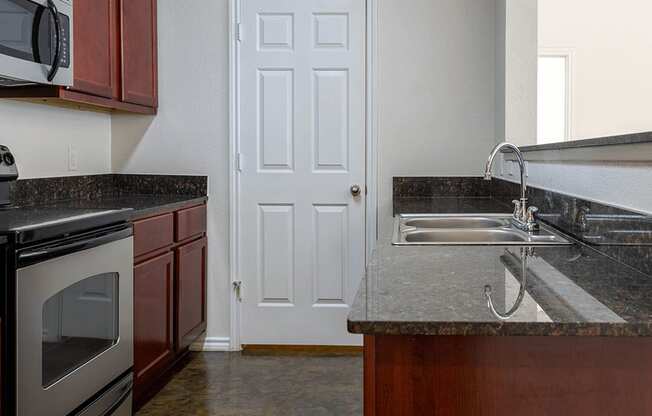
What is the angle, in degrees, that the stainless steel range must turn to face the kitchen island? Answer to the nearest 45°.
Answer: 0° — it already faces it

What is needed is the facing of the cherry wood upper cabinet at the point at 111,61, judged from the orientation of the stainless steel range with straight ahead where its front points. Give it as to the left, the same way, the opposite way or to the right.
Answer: the same way

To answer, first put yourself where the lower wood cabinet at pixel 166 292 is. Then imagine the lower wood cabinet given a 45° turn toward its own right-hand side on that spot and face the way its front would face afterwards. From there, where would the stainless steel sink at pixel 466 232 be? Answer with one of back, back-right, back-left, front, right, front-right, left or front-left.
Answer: front-left

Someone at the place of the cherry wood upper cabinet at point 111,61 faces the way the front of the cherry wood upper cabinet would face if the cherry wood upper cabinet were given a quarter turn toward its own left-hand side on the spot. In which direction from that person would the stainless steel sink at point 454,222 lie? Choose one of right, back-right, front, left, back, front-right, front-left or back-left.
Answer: right

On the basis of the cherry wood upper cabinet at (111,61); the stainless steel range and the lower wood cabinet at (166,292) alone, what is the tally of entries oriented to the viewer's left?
0

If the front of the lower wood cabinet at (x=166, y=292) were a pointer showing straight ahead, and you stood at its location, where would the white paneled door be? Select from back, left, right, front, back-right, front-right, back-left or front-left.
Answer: left

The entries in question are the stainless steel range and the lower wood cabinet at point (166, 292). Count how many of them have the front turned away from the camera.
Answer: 0

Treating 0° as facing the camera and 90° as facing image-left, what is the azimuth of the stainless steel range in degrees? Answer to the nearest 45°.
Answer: approximately 315°

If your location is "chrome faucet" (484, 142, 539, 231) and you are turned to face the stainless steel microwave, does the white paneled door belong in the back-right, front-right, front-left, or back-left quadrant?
front-right

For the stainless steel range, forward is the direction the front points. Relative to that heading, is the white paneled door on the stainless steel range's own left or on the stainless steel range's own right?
on the stainless steel range's own left

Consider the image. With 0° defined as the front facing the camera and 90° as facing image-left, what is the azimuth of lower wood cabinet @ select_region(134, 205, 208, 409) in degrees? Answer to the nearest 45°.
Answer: approximately 315°

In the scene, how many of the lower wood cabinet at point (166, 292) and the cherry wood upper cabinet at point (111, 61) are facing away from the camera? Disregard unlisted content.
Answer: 0

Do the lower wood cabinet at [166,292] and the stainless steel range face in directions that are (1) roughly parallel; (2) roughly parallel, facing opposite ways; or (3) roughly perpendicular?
roughly parallel

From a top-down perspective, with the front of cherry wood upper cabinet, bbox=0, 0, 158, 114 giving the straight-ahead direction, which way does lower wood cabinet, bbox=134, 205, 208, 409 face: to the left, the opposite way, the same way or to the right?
the same way

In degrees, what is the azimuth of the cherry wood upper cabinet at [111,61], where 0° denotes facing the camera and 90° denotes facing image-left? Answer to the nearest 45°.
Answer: approximately 315°
